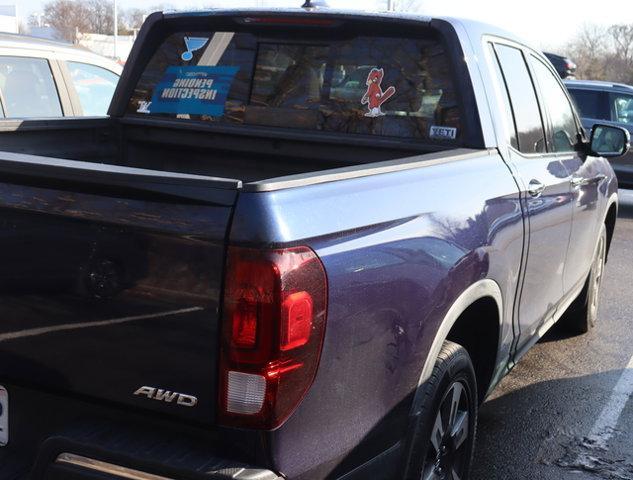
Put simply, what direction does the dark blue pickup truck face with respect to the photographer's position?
facing away from the viewer and to the right of the viewer

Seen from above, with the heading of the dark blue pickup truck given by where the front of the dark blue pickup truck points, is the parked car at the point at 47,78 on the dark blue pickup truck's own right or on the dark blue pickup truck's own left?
on the dark blue pickup truck's own left
